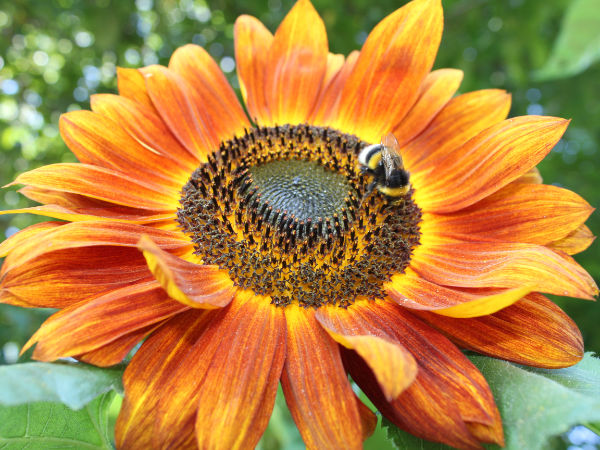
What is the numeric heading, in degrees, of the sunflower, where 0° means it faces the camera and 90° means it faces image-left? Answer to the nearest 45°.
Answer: approximately 0°
